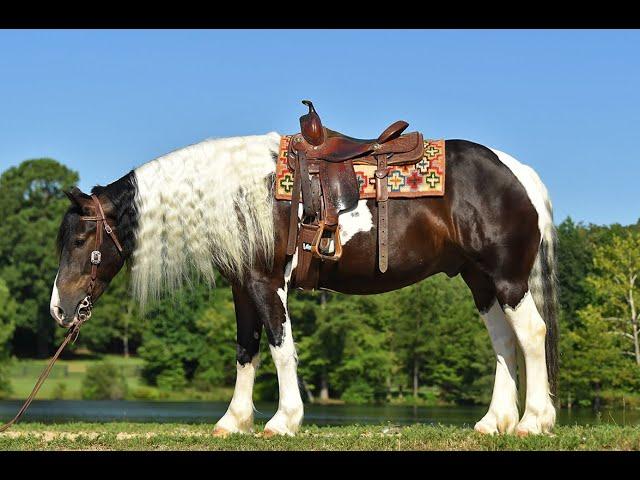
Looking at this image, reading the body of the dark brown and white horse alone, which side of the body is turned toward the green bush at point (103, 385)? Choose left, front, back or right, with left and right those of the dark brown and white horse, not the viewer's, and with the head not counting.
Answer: right

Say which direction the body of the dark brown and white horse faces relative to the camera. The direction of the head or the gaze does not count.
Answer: to the viewer's left

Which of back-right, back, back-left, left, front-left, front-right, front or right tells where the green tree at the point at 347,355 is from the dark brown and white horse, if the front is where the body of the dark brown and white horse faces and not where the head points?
right

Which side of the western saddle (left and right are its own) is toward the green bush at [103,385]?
right

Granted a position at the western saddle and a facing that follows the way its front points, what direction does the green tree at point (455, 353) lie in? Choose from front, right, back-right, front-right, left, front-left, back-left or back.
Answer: right

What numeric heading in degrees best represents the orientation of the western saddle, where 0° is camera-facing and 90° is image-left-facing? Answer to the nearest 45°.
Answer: approximately 90°

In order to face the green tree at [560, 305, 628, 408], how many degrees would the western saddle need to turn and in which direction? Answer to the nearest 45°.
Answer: approximately 90° to its right

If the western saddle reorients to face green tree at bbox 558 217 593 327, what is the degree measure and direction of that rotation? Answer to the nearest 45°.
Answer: approximately 90° to its right
